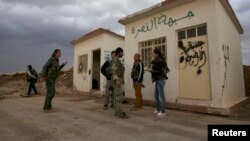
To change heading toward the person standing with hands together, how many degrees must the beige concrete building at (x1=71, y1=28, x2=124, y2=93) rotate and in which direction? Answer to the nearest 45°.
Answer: approximately 45° to its left

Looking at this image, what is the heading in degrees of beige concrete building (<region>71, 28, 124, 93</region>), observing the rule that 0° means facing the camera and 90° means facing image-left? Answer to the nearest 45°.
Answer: approximately 45°

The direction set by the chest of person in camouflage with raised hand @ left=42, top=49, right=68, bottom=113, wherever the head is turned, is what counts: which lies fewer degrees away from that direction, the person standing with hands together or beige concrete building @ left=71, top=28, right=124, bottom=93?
the person standing with hands together

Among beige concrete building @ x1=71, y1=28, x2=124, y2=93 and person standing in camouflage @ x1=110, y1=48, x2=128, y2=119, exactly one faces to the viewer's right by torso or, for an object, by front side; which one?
the person standing in camouflage

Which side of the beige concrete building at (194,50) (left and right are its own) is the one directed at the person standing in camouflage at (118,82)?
front

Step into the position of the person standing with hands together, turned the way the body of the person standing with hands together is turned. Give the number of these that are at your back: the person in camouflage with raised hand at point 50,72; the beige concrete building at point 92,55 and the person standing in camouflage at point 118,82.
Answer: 0

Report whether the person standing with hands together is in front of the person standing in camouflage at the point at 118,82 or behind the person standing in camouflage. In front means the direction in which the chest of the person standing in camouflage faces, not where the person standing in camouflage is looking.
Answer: in front

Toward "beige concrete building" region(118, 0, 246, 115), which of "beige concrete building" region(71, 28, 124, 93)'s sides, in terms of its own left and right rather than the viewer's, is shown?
left

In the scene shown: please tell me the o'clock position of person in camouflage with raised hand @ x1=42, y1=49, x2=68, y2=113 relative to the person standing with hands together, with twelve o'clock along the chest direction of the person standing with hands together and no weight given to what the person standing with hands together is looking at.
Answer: The person in camouflage with raised hand is roughly at 12 o'clock from the person standing with hands together.

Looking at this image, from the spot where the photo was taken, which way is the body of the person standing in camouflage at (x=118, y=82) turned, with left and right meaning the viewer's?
facing to the right of the viewer

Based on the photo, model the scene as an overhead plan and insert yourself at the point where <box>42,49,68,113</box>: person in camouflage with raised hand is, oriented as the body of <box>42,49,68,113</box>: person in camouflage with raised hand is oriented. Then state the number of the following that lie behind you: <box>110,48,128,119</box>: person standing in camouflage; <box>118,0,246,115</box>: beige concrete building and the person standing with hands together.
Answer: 0

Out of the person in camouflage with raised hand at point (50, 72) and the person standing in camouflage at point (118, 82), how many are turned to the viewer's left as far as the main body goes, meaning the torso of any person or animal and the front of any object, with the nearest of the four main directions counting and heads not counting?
0

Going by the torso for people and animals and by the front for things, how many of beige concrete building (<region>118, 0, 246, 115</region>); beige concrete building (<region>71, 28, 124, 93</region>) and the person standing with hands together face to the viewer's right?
0

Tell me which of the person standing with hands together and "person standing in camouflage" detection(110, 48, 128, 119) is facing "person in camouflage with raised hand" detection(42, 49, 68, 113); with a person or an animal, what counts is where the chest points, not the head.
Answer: the person standing with hands together

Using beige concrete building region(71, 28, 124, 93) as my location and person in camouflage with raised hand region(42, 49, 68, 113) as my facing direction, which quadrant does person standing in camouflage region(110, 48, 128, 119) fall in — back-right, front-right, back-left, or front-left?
front-left

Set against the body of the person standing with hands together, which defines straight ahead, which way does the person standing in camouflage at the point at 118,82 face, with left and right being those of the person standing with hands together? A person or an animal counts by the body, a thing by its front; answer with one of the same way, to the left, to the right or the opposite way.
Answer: the opposite way

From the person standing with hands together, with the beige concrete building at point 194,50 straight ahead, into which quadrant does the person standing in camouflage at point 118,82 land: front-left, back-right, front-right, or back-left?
back-left

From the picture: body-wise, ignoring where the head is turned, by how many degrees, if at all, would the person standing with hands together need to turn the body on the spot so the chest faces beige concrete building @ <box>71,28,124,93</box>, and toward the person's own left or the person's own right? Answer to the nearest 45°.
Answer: approximately 45° to the person's own right
